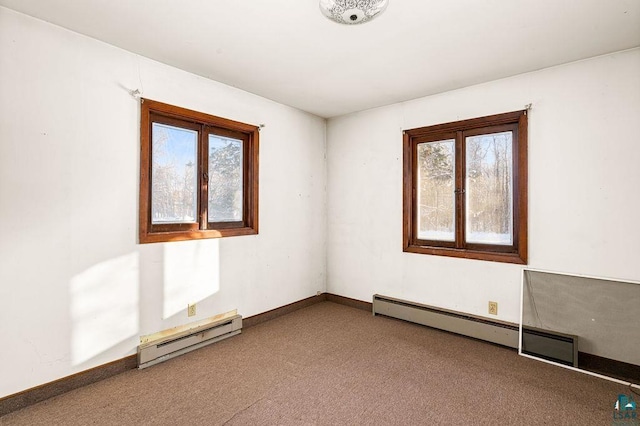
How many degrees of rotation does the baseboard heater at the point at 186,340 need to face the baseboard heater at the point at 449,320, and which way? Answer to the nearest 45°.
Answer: approximately 45° to its left

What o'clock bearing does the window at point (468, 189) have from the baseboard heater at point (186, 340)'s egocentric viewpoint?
The window is roughly at 11 o'clock from the baseboard heater.

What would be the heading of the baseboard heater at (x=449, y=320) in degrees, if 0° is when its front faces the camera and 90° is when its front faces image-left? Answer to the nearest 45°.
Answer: approximately 45°

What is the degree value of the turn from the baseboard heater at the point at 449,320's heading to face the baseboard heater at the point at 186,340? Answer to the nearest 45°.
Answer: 0° — it already faces it
